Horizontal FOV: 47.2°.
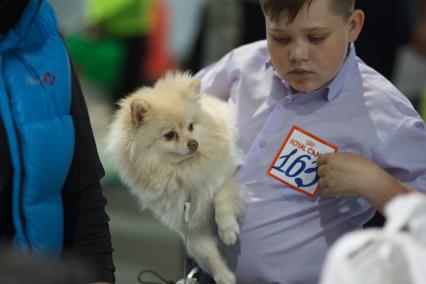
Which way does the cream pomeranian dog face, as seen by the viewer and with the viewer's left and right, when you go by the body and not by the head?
facing the viewer and to the right of the viewer

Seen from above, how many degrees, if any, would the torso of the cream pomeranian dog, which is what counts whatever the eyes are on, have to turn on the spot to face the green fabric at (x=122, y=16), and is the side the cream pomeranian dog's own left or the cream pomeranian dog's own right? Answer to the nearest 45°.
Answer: approximately 135° to the cream pomeranian dog's own left

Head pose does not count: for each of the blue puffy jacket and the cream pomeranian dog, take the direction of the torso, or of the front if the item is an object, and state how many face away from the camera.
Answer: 0
